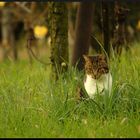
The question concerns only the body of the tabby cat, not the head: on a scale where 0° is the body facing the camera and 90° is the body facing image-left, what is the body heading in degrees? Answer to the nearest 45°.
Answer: approximately 0°

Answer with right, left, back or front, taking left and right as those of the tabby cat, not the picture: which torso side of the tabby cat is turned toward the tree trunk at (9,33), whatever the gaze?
back

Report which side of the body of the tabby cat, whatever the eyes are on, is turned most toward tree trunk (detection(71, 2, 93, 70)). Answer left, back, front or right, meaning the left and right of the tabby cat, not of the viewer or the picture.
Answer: back

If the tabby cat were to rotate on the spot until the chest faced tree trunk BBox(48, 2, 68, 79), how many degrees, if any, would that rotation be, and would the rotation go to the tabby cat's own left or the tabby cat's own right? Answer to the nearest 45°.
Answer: approximately 135° to the tabby cat's own right

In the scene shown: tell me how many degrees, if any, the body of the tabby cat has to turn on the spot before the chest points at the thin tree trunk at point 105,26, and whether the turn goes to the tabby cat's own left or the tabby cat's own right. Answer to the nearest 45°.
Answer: approximately 180°
